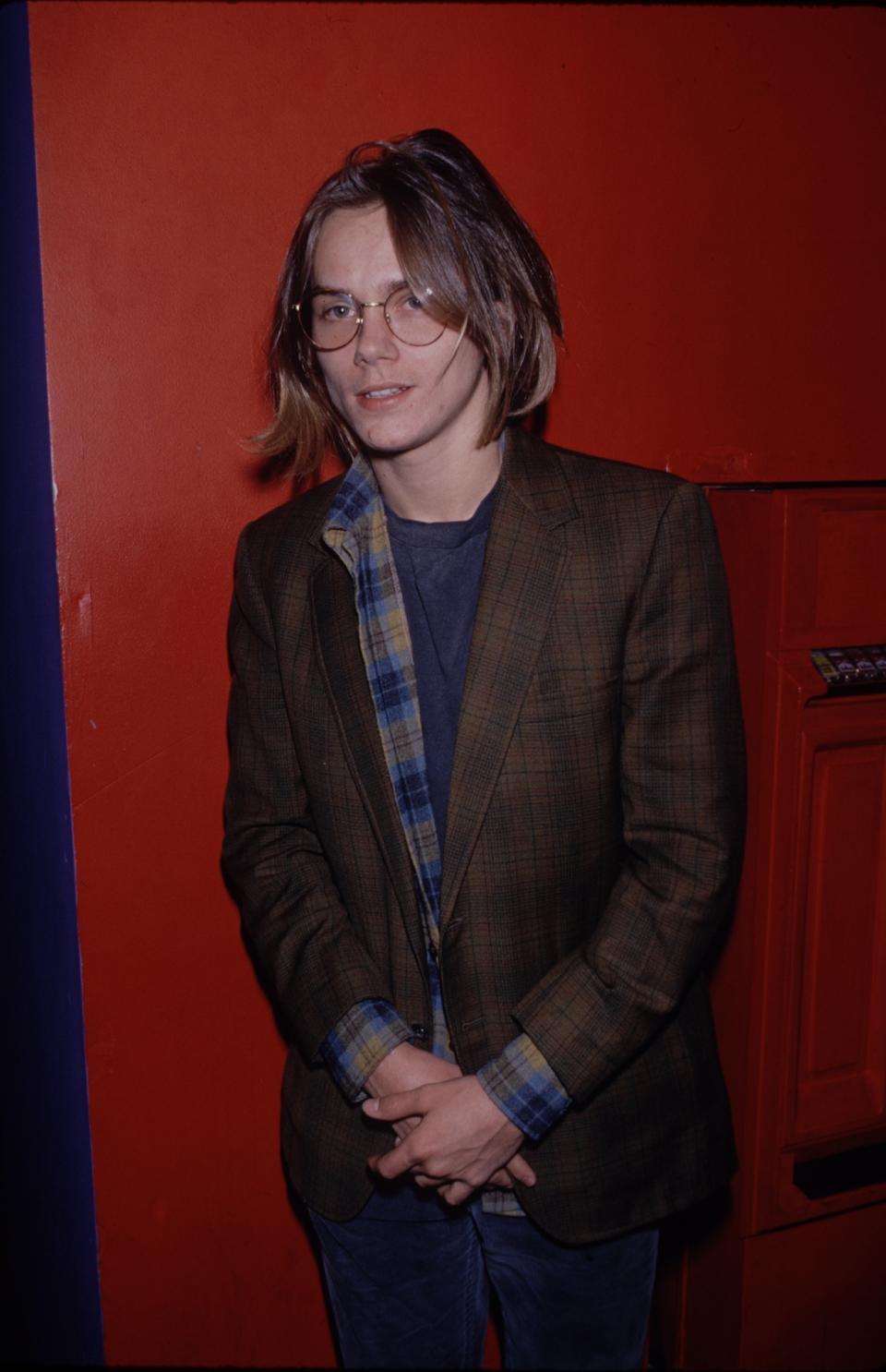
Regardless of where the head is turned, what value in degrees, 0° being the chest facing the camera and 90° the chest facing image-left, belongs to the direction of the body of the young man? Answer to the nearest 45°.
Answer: approximately 0°
